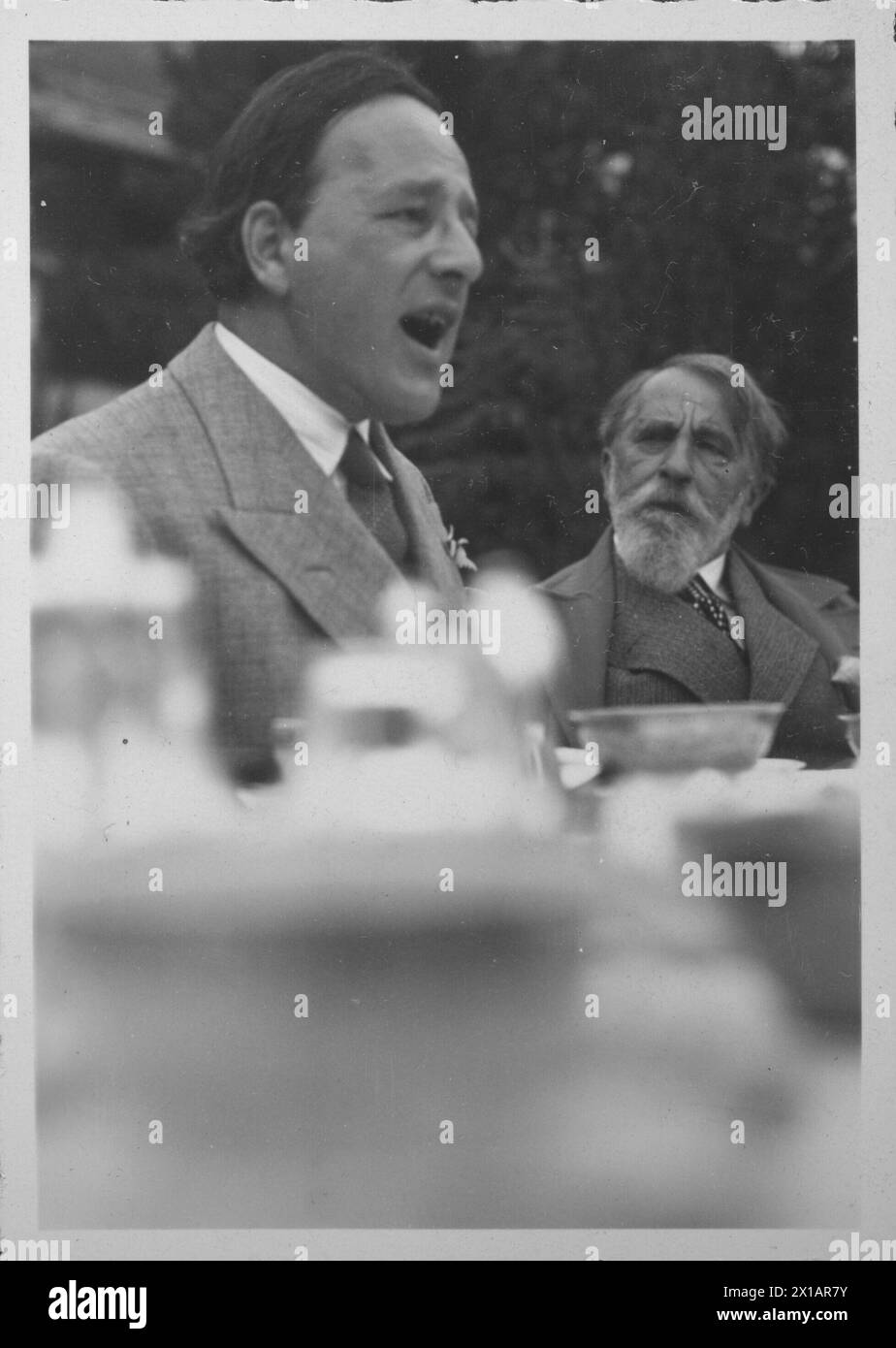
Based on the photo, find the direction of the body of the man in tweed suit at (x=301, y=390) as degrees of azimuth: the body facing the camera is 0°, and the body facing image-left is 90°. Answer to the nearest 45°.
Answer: approximately 315°
